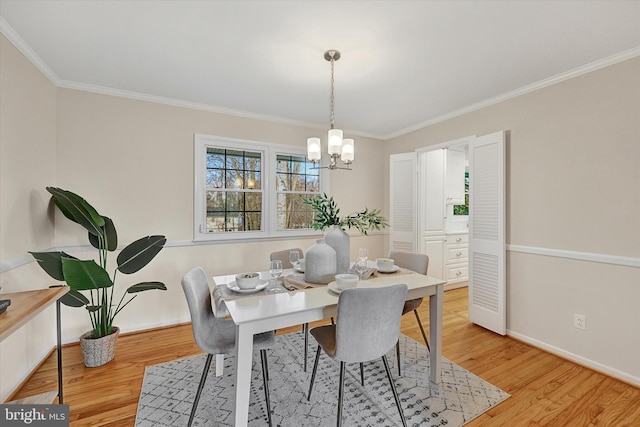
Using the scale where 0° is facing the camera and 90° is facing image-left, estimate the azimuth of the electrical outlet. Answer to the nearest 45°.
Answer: approximately 45°

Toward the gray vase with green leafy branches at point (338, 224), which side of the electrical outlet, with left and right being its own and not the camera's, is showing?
front

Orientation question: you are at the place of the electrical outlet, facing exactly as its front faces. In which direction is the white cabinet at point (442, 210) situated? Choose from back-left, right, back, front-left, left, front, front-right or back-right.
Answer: right

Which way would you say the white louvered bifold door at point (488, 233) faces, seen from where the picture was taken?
facing the viewer and to the left of the viewer

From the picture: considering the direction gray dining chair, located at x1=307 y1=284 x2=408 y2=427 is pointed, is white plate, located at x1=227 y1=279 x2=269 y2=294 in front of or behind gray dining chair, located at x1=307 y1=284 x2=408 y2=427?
in front

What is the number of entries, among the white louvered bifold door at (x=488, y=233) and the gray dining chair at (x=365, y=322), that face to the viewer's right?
0

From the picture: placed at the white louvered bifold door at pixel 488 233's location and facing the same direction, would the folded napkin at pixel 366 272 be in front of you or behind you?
in front

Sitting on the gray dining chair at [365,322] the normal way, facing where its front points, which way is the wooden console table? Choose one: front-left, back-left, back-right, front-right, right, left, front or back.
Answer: front-left

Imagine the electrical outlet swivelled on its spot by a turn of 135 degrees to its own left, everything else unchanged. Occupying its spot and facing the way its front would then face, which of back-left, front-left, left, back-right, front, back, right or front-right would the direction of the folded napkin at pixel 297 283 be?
back-right

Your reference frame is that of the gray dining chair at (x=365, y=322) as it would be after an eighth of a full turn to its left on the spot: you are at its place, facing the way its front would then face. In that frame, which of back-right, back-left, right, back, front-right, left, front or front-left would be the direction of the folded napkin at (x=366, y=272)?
right

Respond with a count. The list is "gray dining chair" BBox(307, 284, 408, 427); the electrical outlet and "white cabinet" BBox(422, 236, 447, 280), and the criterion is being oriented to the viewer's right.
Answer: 0

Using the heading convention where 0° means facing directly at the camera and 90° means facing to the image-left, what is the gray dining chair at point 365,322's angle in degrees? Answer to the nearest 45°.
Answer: approximately 135°

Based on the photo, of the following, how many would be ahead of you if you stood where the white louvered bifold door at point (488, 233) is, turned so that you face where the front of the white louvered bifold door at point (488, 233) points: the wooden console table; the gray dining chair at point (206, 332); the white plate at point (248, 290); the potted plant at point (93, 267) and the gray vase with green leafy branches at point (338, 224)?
5

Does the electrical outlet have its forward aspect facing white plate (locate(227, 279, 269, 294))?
yes

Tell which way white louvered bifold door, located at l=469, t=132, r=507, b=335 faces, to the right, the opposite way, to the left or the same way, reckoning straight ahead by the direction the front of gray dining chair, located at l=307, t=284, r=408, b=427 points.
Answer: to the left

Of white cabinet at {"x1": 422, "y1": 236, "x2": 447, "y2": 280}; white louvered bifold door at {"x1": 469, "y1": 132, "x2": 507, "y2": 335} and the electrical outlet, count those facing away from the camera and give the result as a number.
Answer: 0

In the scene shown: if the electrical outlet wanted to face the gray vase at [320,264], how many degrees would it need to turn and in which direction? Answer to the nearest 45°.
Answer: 0° — it already faces it

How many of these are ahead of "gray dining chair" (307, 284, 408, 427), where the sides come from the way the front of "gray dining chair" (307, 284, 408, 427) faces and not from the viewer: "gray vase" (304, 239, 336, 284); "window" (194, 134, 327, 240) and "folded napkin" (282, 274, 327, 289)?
3
